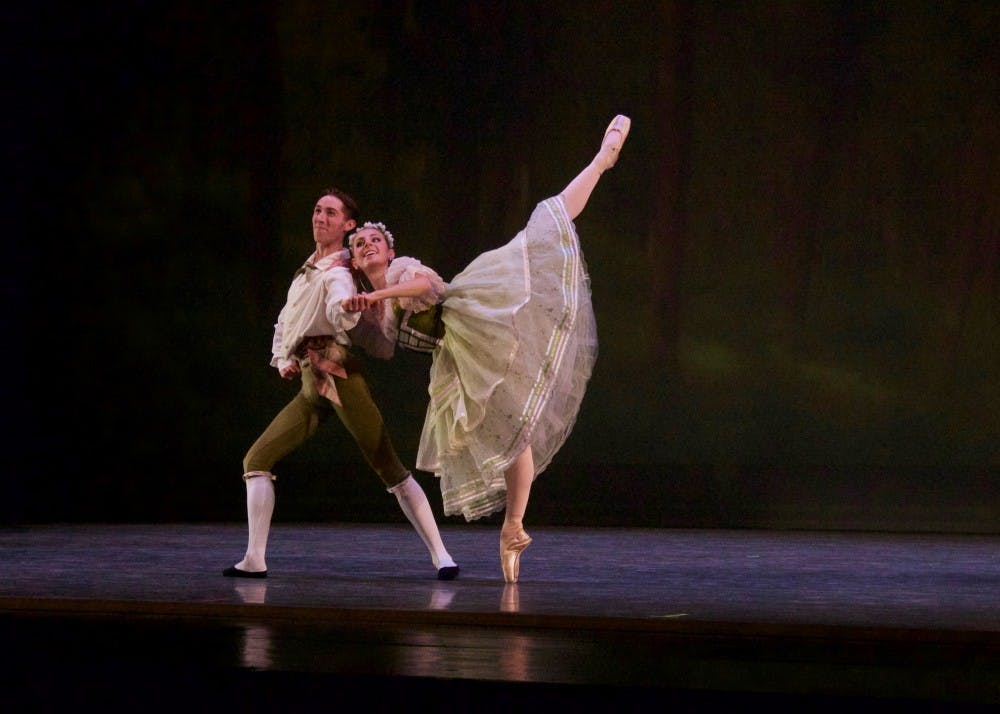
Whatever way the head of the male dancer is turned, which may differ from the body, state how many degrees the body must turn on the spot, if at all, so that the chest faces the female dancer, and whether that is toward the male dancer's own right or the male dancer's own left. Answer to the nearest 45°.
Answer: approximately 90° to the male dancer's own left
